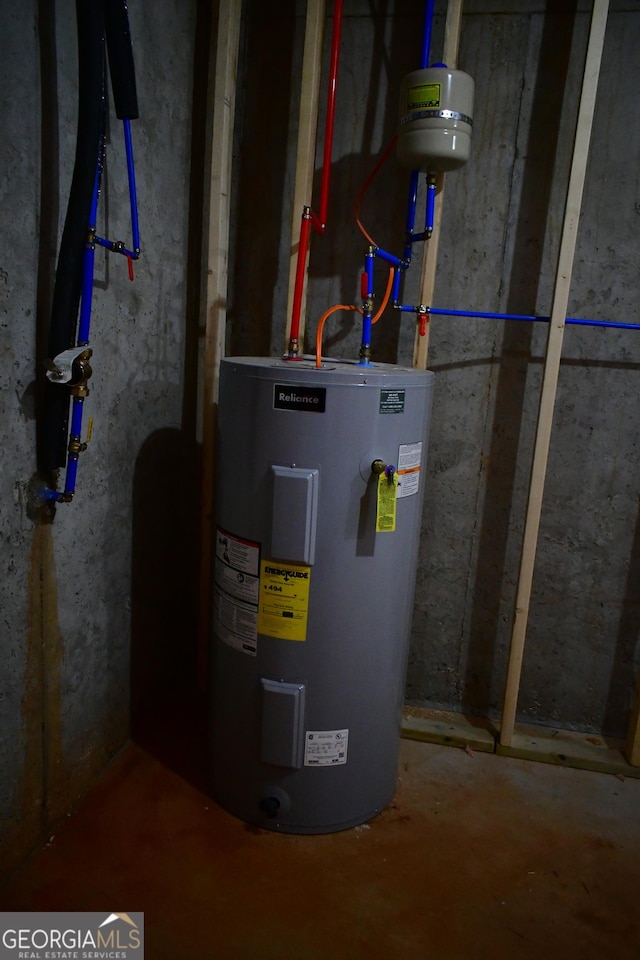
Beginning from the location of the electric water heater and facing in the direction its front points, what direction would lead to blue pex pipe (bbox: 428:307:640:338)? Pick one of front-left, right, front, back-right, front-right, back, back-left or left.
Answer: back-left

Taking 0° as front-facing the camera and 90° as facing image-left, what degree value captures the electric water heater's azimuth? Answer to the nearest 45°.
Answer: approximately 0°
